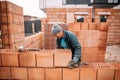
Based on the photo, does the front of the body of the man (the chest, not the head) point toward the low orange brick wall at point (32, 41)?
no

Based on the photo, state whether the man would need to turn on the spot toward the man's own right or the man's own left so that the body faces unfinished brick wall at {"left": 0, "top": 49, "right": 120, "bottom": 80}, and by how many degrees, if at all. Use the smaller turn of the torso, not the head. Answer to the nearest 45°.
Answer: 0° — they already face it

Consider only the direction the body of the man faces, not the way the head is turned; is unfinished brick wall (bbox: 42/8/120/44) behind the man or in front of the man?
behind

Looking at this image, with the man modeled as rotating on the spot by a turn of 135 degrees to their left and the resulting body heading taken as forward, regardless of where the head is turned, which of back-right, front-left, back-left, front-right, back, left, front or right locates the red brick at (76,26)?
left

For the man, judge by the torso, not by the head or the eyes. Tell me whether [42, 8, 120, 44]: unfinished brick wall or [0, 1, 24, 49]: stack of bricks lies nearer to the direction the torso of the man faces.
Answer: the stack of bricks

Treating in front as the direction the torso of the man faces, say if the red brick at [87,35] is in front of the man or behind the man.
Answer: behind

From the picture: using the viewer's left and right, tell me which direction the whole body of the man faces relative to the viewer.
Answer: facing the viewer and to the left of the viewer

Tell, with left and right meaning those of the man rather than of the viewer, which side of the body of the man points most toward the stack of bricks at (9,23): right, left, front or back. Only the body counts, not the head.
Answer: right
